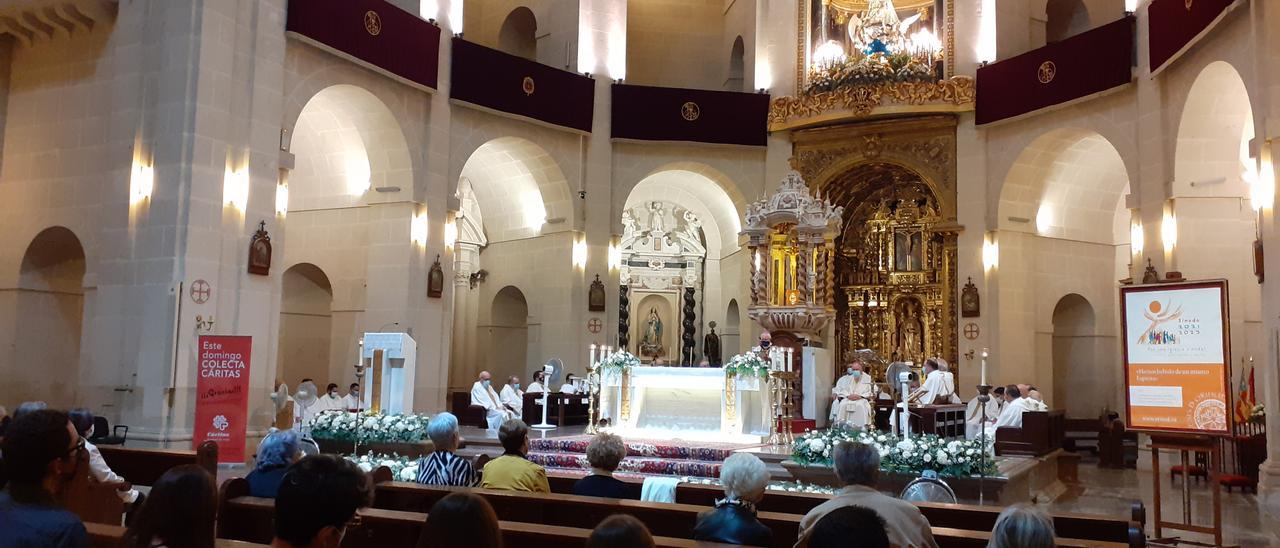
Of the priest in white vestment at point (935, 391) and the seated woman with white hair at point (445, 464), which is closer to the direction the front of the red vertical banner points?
the seated woman with white hair

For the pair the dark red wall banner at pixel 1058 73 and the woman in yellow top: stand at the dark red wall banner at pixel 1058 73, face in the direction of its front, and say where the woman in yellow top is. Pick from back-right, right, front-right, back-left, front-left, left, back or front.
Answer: front-left

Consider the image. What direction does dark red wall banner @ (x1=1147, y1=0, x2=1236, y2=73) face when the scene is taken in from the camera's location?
facing the viewer and to the left of the viewer

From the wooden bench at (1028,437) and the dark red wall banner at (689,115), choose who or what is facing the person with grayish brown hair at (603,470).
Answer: the dark red wall banner

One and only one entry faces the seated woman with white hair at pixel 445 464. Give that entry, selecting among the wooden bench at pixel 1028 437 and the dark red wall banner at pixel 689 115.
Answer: the dark red wall banner

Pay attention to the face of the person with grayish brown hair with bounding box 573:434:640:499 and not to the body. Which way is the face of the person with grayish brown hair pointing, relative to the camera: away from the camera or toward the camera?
away from the camera

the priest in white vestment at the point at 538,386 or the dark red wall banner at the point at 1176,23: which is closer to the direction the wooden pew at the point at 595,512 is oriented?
the priest in white vestment

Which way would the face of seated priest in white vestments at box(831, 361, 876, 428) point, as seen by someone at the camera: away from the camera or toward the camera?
toward the camera

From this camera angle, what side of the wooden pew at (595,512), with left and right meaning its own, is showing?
back

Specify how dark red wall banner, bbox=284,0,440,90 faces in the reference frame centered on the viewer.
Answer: facing the viewer and to the right of the viewer

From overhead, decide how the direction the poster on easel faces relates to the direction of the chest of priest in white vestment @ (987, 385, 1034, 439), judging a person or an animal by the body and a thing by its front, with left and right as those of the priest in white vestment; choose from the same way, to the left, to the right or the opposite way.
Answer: to the left

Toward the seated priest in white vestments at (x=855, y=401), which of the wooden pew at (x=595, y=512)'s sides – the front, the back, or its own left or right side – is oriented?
front

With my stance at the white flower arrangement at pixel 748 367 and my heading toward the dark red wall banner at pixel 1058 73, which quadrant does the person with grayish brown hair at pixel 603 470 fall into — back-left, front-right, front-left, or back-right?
back-right

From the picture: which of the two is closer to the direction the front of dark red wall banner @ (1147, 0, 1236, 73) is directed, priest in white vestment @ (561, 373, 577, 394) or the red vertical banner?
the red vertical banner

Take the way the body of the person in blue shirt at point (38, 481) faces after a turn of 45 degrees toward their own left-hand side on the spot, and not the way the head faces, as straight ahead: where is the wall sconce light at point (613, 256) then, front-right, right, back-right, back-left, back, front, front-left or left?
front-right

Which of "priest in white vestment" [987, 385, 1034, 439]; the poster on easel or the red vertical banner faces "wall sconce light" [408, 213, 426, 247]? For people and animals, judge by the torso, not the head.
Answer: the priest in white vestment

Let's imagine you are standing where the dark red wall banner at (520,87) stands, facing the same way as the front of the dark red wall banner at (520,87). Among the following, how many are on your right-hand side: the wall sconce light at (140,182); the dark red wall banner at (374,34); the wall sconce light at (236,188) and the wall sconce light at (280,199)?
4

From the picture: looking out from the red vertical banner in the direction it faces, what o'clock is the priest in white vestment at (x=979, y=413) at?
The priest in white vestment is roughly at 9 o'clock from the red vertical banner.

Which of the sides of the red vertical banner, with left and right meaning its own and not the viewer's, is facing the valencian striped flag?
left

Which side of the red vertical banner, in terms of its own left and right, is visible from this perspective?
front
